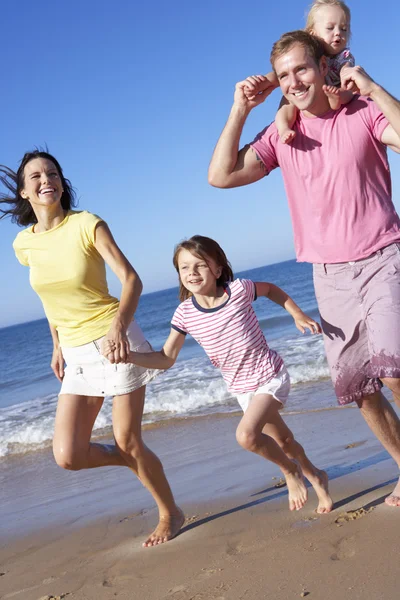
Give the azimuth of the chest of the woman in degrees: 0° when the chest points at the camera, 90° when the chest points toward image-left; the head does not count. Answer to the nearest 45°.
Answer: approximately 45°

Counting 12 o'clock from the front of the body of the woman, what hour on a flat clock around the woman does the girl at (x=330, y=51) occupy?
The girl is roughly at 8 o'clock from the woman.

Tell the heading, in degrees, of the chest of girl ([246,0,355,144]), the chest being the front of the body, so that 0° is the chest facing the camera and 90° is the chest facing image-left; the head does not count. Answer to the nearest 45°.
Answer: approximately 45°

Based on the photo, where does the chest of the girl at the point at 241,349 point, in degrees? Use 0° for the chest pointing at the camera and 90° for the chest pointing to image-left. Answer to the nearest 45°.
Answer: approximately 45°

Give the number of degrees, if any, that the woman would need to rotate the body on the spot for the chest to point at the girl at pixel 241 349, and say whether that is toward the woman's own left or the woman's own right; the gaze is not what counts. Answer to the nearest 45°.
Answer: approximately 135° to the woman's own left
